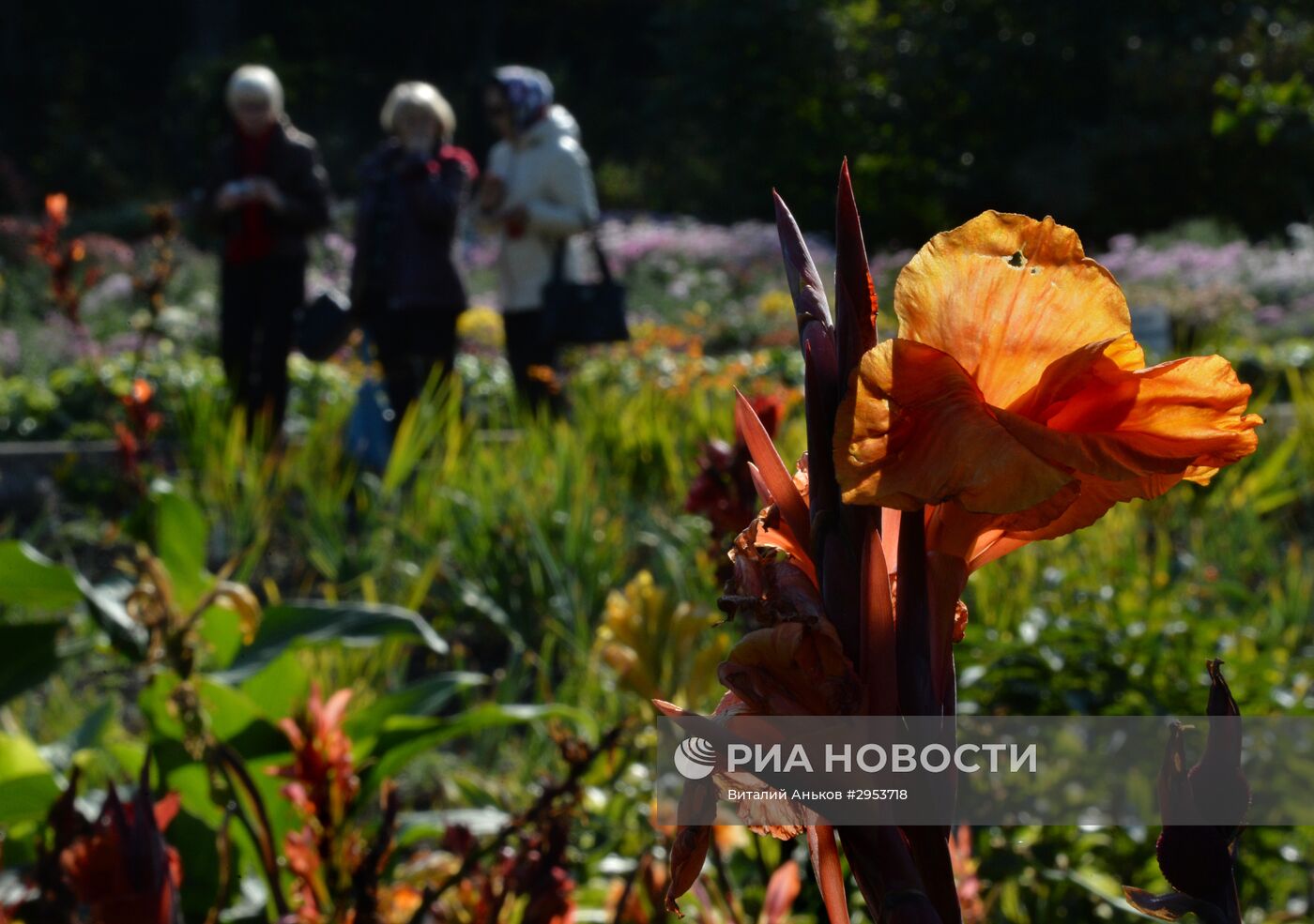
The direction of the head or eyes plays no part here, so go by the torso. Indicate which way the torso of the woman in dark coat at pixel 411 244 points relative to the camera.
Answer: toward the camera

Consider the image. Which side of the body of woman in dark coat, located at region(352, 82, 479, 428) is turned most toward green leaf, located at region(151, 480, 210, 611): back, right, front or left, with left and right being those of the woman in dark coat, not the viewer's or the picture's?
front

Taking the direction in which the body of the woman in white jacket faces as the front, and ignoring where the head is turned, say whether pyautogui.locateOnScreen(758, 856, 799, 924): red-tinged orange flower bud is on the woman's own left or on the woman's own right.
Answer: on the woman's own left

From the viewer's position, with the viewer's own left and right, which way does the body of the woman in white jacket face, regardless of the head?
facing the viewer and to the left of the viewer

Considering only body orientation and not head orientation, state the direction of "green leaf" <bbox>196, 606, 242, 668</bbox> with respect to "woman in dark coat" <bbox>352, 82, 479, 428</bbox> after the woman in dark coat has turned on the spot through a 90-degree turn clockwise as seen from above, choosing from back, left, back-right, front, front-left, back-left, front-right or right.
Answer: left

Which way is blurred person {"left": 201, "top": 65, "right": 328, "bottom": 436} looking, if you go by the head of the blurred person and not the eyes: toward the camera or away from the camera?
toward the camera

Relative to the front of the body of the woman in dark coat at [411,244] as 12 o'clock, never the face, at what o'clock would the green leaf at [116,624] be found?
The green leaf is roughly at 12 o'clock from the woman in dark coat.

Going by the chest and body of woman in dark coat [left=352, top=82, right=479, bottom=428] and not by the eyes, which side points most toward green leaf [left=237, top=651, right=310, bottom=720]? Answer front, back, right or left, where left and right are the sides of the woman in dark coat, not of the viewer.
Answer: front

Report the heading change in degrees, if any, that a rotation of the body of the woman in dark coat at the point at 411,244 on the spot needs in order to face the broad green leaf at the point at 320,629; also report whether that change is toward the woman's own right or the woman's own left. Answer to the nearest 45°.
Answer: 0° — they already face it

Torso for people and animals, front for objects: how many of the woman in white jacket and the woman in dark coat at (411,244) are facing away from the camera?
0

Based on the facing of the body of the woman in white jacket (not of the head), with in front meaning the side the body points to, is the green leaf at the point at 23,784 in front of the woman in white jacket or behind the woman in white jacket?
in front

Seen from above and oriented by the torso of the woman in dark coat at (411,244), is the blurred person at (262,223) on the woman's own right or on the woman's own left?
on the woman's own right

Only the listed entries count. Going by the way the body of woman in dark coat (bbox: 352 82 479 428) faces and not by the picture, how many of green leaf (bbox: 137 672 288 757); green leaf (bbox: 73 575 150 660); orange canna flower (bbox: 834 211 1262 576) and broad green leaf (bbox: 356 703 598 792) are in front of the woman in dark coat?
4

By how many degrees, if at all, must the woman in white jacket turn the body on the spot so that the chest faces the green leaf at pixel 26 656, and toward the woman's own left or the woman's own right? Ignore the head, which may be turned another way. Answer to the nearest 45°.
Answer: approximately 45° to the woman's own left

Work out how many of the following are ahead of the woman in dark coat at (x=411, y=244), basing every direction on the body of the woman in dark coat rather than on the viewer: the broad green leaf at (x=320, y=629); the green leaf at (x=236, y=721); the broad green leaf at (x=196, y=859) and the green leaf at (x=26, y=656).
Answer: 4

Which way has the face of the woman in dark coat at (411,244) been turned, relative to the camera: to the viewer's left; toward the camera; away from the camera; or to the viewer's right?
toward the camera

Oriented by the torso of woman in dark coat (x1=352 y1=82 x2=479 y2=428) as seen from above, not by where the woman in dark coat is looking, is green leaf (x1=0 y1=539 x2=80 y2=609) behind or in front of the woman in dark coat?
in front
